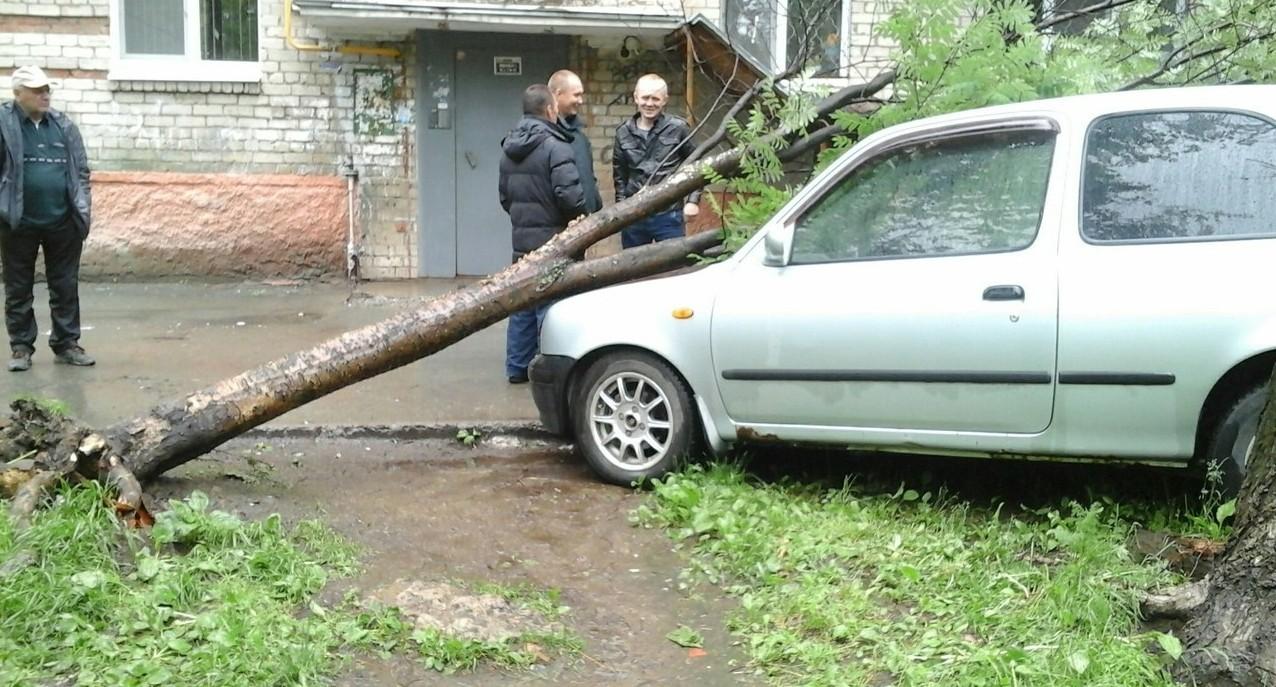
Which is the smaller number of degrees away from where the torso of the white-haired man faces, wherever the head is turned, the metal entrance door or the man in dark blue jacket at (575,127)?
the man in dark blue jacket

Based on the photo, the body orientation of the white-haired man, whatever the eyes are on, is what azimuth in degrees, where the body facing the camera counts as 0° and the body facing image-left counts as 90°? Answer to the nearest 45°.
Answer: approximately 0°

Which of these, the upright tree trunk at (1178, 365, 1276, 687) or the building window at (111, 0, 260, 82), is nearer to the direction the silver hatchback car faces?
the building window

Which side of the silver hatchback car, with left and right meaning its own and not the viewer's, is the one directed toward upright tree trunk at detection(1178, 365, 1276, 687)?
left

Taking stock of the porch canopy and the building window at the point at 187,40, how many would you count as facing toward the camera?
2

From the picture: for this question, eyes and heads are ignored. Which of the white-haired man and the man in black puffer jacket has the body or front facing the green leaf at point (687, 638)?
the white-haired man

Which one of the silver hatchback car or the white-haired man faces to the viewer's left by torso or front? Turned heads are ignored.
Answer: the silver hatchback car

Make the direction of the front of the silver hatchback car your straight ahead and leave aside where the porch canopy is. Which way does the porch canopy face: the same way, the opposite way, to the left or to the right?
to the left
